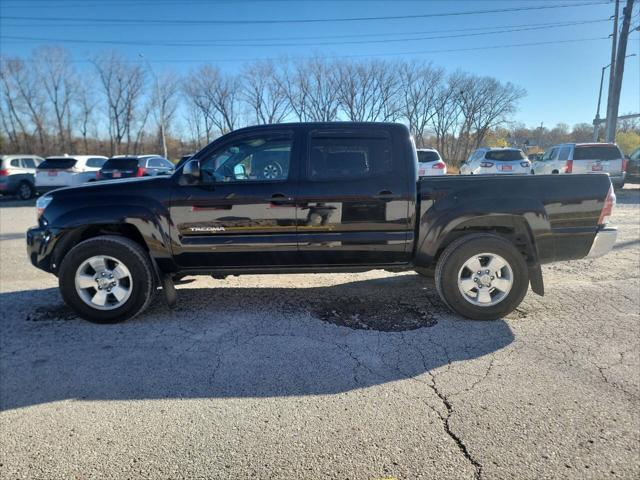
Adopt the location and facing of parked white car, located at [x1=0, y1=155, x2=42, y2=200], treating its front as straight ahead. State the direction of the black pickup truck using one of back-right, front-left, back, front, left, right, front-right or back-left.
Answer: back-right

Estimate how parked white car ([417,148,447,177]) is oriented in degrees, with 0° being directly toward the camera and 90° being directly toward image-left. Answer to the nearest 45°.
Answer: approximately 180°

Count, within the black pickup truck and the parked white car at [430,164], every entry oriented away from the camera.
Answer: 1

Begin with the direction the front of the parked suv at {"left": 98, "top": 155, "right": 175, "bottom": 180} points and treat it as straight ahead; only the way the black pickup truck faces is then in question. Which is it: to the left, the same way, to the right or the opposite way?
to the left

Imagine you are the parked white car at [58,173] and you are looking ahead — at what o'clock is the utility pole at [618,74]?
The utility pole is roughly at 2 o'clock from the parked white car.

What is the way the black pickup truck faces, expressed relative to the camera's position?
facing to the left of the viewer

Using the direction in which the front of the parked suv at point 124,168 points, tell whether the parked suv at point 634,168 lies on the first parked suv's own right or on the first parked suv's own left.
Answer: on the first parked suv's own right

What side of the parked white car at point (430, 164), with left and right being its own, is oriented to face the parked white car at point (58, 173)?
left

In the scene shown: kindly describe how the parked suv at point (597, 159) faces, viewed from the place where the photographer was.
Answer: facing away from the viewer and to the left of the viewer

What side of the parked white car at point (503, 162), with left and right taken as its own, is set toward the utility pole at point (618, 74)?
right

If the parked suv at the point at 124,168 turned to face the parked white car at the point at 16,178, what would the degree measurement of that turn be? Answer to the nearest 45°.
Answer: approximately 90° to its left

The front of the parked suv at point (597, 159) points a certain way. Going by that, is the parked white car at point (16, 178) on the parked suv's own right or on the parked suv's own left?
on the parked suv's own left

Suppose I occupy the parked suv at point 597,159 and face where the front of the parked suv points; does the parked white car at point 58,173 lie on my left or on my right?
on my left

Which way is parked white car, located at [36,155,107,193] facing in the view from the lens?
facing away from the viewer and to the right of the viewer

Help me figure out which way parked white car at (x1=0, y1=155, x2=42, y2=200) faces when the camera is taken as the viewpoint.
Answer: facing away from the viewer and to the right of the viewer
